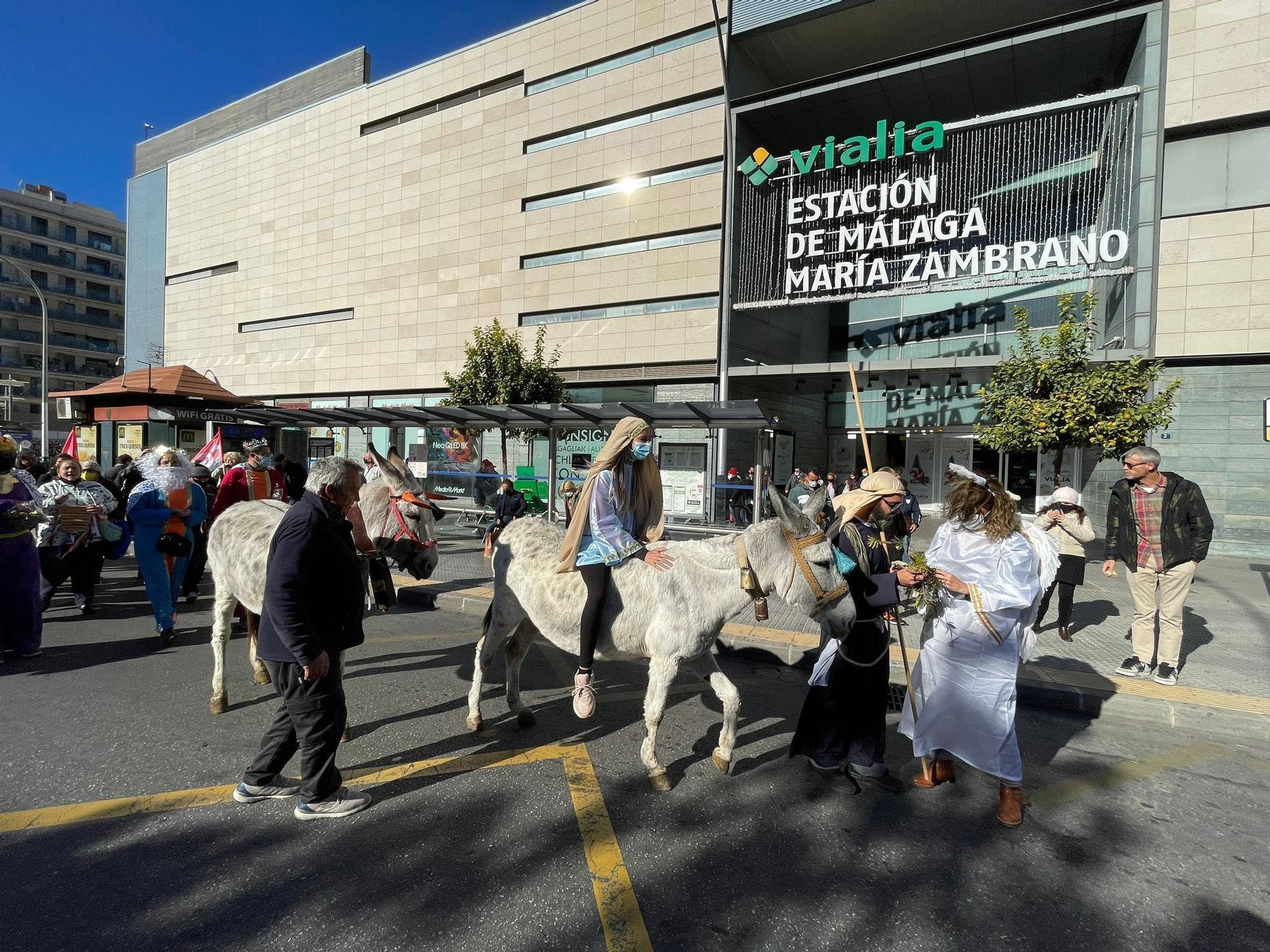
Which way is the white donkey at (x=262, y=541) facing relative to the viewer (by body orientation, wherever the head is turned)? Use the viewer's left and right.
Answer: facing to the right of the viewer

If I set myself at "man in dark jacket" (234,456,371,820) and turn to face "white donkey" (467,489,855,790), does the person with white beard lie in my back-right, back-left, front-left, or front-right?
back-left

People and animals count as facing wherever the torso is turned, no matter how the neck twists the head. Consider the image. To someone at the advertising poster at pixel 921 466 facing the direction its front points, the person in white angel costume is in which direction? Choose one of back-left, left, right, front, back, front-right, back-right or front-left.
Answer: front

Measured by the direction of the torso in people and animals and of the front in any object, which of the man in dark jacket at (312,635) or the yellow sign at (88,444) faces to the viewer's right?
the man in dark jacket

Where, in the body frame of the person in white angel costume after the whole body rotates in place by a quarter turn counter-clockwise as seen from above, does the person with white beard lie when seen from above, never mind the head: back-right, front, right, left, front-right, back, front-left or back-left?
back-right

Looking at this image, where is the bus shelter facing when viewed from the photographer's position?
facing the viewer

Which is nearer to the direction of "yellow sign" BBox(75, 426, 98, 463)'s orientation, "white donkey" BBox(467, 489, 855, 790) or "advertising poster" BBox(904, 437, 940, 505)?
the white donkey

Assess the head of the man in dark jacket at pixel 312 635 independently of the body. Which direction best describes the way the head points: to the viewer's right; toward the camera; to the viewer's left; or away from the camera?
to the viewer's right

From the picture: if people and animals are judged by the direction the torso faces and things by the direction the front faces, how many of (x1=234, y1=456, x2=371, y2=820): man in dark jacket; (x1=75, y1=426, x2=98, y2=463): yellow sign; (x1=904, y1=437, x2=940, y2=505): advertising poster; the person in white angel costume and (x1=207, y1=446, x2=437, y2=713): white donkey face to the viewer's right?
2

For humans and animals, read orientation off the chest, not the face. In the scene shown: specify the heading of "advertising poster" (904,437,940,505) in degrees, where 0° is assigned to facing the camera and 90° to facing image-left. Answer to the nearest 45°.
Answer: approximately 0°

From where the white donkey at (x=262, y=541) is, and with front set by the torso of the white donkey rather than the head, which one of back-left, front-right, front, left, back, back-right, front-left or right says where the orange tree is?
front

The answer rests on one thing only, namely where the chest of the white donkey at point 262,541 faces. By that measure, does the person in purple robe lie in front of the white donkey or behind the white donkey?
behind

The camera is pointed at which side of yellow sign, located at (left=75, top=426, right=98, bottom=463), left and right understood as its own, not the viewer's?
front

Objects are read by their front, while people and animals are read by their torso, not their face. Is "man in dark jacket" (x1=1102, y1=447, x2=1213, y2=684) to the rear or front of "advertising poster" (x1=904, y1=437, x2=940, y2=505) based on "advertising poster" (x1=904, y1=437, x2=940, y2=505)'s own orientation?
to the front

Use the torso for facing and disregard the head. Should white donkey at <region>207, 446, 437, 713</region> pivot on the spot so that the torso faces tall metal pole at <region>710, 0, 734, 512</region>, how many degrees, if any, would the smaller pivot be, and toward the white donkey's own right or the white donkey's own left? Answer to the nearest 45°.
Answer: approximately 45° to the white donkey's own left
